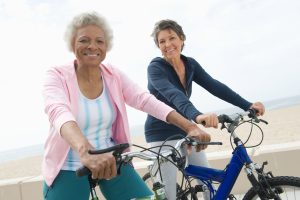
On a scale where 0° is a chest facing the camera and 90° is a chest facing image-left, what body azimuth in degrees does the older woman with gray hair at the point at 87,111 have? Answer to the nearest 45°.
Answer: approximately 315°
